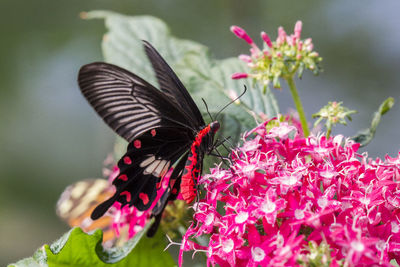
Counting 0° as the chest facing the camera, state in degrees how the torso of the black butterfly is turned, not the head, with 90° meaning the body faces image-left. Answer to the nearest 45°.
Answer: approximately 270°
